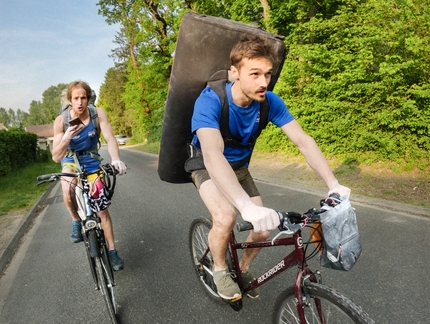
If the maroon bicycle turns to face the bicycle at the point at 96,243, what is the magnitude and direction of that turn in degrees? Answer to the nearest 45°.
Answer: approximately 180°

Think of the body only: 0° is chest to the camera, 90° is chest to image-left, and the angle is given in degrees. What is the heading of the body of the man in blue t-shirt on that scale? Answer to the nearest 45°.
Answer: approximately 315°

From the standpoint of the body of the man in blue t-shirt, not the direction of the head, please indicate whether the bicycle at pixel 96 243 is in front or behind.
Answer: behind

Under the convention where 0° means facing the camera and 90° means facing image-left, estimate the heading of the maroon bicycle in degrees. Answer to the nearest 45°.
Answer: approximately 315°

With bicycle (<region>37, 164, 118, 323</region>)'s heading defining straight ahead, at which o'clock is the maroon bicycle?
The maroon bicycle is roughly at 11 o'clock from the bicycle.
